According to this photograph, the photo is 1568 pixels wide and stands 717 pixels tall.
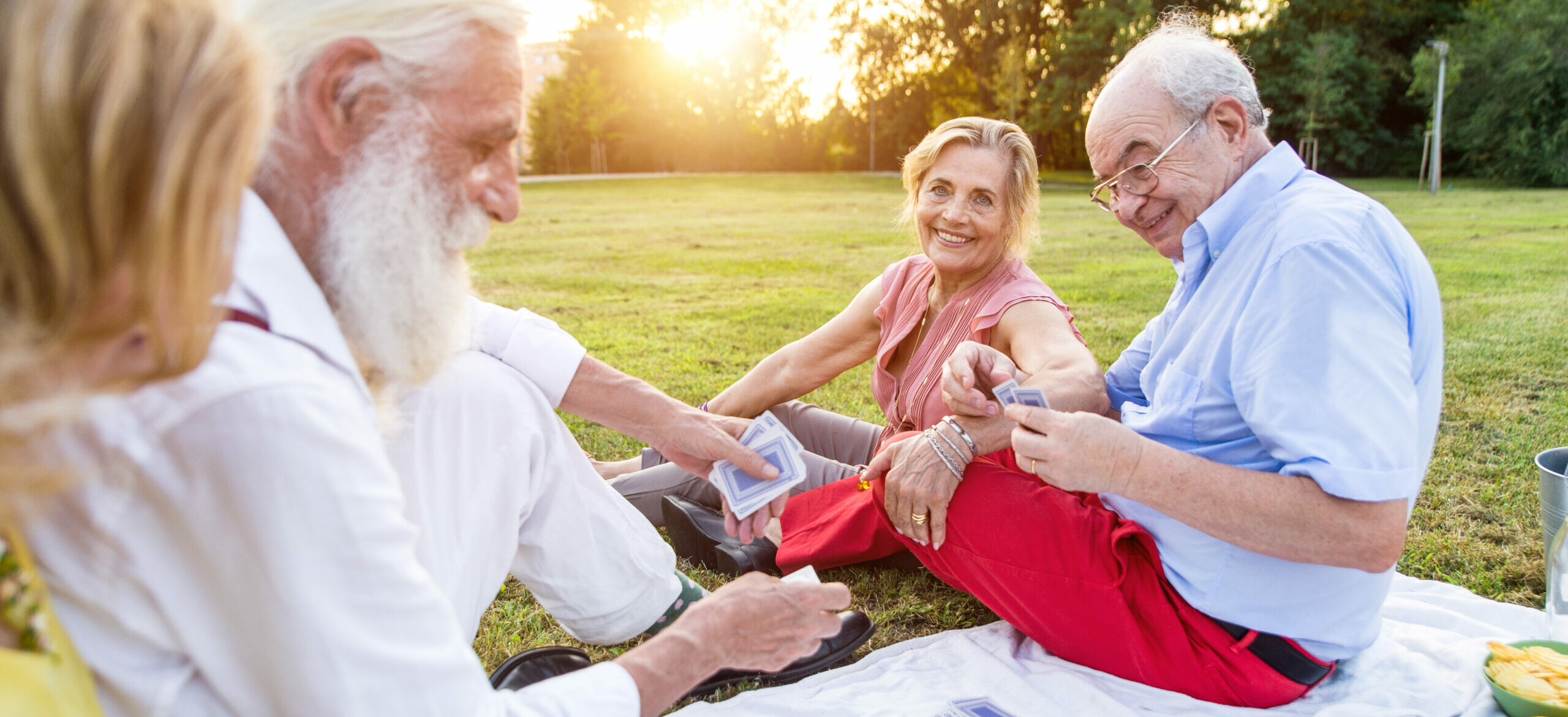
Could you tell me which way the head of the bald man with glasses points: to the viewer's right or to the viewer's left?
to the viewer's left

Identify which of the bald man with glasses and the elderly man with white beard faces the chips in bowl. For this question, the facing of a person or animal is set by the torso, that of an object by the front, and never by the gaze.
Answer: the elderly man with white beard

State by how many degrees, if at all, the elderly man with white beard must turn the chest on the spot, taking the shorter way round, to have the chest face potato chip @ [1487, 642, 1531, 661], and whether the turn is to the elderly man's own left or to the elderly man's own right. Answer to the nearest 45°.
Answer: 0° — they already face it

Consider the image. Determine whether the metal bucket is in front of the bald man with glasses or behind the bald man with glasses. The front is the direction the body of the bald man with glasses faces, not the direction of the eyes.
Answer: behind

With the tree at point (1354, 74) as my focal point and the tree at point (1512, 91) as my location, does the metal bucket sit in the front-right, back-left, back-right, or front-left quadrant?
back-left

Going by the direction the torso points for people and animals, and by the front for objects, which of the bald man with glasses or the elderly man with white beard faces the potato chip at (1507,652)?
the elderly man with white beard

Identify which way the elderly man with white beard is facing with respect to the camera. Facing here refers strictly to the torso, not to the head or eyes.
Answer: to the viewer's right

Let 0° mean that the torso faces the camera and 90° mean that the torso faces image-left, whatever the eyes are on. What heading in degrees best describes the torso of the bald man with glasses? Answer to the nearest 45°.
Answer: approximately 90°

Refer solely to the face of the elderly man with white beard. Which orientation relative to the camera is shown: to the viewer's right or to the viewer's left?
to the viewer's right
